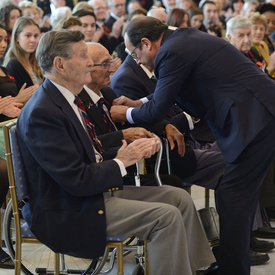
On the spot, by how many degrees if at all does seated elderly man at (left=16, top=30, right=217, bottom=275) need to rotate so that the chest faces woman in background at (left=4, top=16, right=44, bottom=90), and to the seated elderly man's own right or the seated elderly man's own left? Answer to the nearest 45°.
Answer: approximately 90° to the seated elderly man's own left

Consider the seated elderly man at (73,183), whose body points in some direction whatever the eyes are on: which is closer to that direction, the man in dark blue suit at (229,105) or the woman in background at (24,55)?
the man in dark blue suit

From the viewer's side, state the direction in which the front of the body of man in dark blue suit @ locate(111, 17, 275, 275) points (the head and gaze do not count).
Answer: to the viewer's left

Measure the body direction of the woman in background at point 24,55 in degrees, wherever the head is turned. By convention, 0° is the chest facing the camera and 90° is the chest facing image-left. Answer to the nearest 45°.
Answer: approximately 315°

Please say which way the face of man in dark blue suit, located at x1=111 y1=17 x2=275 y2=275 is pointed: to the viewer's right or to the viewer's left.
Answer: to the viewer's left

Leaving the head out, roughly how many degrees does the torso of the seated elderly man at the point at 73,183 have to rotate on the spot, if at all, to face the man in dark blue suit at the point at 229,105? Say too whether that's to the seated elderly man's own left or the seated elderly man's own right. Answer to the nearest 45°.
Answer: approximately 45° to the seated elderly man's own left

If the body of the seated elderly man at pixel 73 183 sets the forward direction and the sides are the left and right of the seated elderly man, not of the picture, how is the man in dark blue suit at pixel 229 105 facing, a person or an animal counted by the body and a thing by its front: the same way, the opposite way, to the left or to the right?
the opposite way

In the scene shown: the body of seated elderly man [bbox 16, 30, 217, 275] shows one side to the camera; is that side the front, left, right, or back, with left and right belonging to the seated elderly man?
right

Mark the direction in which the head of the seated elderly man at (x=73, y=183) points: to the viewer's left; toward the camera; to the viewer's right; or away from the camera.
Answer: to the viewer's right

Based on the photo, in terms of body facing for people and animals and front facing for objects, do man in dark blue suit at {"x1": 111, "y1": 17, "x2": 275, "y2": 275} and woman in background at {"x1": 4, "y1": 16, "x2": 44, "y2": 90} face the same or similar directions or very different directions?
very different directions
